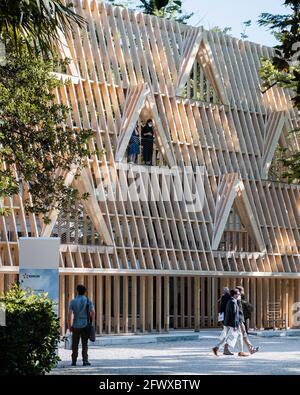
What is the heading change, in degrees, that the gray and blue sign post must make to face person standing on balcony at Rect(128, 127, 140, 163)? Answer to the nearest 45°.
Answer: approximately 180°

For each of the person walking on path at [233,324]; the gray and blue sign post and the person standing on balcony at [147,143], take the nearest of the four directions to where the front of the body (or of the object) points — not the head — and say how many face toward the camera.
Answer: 2

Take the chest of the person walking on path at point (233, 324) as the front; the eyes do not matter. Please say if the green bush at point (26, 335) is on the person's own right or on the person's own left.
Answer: on the person's own right

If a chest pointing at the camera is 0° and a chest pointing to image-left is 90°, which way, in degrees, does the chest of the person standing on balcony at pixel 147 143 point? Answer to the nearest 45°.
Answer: approximately 0°
